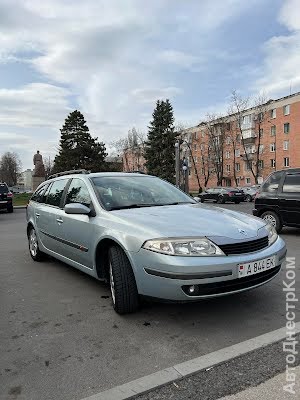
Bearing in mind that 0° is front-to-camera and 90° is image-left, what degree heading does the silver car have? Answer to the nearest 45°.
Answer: approximately 315°

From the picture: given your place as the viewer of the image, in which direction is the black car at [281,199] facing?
facing to the right of the viewer

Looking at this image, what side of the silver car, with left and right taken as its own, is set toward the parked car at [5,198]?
back

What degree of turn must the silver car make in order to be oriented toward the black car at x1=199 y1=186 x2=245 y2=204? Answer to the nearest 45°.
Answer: approximately 135° to its left

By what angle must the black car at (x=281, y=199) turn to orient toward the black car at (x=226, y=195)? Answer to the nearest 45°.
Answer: approximately 90° to its left

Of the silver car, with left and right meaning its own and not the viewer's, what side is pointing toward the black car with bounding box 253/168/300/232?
left
